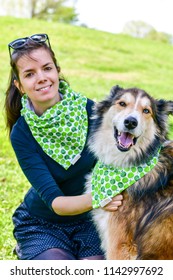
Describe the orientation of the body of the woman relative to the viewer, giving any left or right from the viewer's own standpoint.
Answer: facing the viewer and to the right of the viewer

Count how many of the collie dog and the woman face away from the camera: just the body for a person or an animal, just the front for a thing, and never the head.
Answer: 0

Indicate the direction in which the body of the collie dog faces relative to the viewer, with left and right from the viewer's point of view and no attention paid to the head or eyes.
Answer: facing the viewer and to the left of the viewer

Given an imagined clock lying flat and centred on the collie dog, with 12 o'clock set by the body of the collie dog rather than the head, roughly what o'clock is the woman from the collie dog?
The woman is roughly at 2 o'clock from the collie dog.
